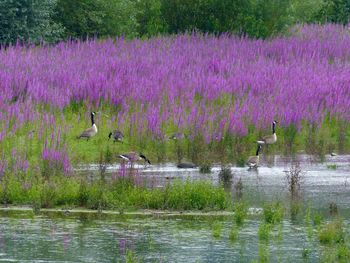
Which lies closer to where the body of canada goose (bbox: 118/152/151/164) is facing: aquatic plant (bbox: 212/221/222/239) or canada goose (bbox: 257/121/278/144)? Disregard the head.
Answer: the canada goose

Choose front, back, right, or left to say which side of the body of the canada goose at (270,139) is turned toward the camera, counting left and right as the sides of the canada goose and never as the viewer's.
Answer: right

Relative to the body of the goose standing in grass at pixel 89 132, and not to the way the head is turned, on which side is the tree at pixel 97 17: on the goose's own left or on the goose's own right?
on the goose's own left

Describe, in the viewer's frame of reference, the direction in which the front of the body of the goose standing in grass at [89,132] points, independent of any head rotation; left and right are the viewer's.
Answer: facing to the right of the viewer

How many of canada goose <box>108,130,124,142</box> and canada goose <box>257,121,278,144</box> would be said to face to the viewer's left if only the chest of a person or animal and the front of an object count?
1

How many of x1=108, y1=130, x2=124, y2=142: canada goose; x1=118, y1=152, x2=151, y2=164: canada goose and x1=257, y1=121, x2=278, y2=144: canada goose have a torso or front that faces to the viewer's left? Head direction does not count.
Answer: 1

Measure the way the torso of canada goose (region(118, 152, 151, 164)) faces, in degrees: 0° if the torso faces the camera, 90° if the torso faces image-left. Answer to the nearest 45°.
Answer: approximately 270°

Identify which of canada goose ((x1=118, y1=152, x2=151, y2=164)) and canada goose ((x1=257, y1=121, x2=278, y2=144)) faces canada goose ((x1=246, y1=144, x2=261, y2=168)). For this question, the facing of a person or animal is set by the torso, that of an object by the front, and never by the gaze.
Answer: canada goose ((x1=118, y1=152, x2=151, y2=164))

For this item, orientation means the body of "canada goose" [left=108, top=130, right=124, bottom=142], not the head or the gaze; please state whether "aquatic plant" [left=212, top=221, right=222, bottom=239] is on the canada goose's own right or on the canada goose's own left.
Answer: on the canada goose's own left

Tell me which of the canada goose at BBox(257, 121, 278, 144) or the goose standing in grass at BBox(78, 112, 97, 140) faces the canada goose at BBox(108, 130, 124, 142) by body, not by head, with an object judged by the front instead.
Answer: the goose standing in grass

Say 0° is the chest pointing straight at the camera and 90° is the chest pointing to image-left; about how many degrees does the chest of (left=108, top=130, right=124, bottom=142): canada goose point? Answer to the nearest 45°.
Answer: approximately 90°

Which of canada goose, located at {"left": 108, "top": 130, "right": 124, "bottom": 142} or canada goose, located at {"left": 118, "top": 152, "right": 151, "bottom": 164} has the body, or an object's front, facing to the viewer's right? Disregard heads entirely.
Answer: canada goose, located at {"left": 118, "top": 152, "right": 151, "bottom": 164}

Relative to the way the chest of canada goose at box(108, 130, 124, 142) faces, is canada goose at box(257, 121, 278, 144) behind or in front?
behind

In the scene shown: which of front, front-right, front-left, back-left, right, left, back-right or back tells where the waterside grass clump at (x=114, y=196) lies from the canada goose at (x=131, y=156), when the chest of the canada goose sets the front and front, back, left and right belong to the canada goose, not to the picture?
right
